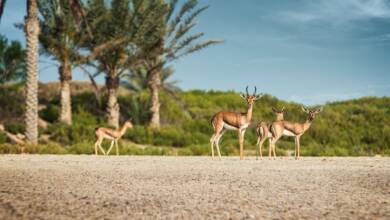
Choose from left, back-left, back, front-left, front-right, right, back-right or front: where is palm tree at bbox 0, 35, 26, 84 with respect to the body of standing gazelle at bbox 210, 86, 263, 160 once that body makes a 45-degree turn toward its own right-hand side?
back

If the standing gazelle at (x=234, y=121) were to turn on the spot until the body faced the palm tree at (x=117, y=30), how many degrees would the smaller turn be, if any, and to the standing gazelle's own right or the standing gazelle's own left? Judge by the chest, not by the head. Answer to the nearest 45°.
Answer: approximately 135° to the standing gazelle's own left

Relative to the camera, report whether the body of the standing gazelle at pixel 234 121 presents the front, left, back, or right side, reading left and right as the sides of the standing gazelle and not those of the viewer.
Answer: right

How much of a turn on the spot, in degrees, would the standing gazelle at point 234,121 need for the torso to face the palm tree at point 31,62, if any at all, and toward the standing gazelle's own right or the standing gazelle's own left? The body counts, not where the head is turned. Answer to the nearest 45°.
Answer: approximately 135° to the standing gazelle's own left
